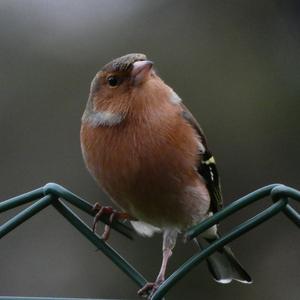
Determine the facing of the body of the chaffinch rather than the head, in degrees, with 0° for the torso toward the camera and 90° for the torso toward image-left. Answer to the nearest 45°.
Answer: approximately 45°
